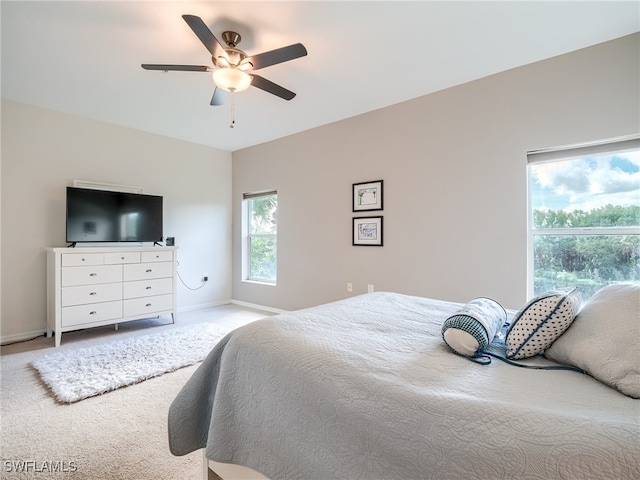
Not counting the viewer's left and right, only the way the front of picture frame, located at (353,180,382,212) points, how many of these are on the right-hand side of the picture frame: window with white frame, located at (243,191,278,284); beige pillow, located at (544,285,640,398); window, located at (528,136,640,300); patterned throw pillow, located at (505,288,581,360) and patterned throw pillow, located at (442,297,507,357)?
1

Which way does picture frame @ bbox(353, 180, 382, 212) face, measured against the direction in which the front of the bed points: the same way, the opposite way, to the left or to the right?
to the left

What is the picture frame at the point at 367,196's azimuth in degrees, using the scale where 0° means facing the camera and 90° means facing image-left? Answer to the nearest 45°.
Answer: approximately 45°

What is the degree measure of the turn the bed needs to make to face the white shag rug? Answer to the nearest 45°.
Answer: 0° — it already faces it

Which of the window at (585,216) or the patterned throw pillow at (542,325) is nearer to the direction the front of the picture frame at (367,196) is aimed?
the patterned throw pillow

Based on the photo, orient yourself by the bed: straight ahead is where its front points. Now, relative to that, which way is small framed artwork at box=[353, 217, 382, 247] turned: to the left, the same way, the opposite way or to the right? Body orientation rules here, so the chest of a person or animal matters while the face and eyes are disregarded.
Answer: to the left

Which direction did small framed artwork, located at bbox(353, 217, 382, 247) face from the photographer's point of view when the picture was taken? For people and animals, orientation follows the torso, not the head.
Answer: facing the viewer and to the left of the viewer

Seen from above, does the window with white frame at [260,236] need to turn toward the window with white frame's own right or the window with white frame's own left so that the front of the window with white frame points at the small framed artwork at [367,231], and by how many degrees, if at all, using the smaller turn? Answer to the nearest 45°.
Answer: approximately 90° to the window with white frame's own left

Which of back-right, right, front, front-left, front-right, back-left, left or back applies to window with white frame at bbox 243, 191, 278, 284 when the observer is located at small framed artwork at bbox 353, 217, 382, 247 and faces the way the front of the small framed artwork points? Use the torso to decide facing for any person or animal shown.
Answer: right

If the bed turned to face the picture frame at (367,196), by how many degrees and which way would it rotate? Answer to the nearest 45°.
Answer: approximately 45° to its right

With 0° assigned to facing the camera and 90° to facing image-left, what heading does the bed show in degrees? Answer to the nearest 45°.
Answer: approximately 135°

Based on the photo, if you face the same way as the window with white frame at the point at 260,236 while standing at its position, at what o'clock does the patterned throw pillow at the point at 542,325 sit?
The patterned throw pillow is roughly at 10 o'clock from the window with white frame.

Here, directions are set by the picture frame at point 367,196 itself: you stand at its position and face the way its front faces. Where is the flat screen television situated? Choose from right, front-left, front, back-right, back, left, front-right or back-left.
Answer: front-right

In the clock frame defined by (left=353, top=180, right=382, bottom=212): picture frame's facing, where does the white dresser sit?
The white dresser is roughly at 1 o'clock from the picture frame.
